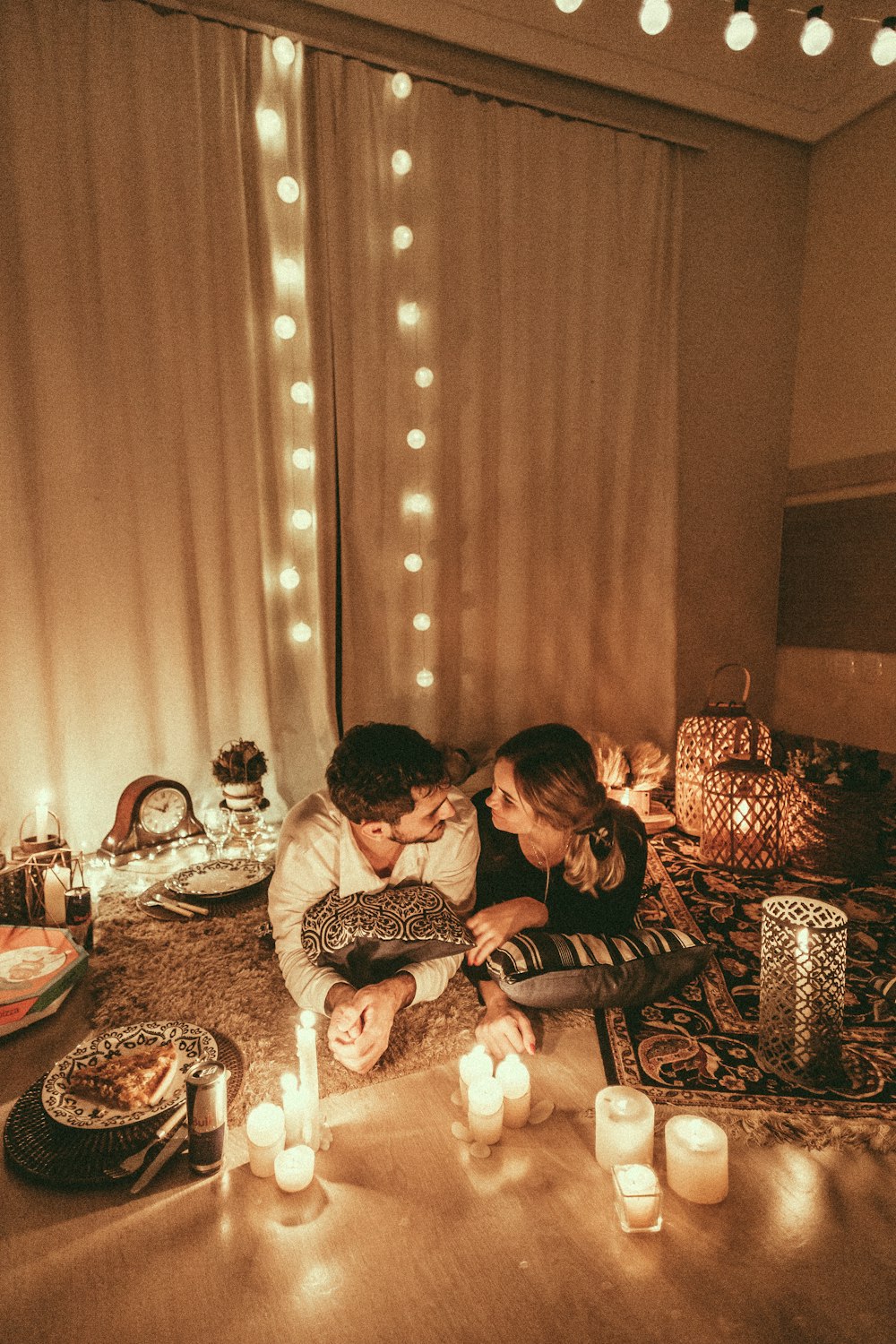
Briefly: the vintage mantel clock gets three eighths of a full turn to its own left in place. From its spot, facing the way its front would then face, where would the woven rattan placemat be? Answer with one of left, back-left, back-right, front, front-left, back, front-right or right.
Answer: back

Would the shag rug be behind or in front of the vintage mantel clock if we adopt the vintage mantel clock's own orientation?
in front

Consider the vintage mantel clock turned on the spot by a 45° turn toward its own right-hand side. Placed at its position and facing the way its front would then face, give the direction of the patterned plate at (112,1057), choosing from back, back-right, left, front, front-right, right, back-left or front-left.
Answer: front

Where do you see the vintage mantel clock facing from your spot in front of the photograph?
facing the viewer and to the right of the viewer

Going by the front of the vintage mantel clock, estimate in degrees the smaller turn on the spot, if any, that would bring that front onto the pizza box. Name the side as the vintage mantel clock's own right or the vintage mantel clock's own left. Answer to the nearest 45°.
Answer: approximately 45° to the vintage mantel clock's own right

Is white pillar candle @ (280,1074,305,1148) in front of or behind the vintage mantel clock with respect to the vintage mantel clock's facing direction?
in front
